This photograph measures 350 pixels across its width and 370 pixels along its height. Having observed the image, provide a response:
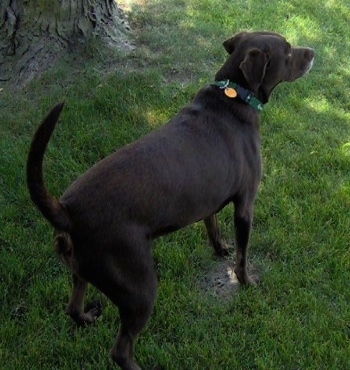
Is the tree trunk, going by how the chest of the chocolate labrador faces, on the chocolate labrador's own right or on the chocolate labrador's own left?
on the chocolate labrador's own left

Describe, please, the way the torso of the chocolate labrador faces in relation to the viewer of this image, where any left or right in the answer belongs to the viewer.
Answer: facing away from the viewer and to the right of the viewer
